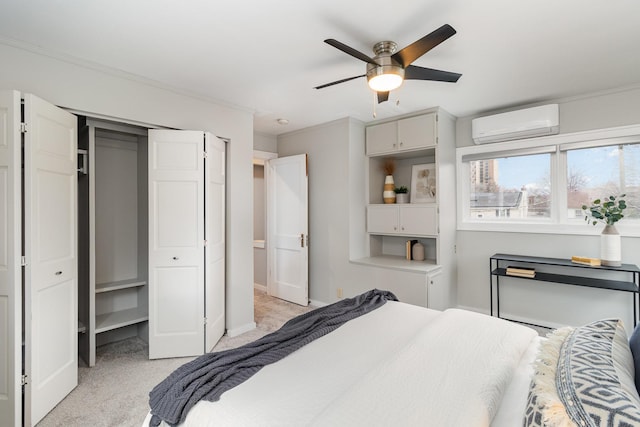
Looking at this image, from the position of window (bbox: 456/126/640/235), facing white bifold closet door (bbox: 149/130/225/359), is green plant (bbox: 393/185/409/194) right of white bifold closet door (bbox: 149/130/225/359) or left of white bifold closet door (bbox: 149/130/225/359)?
right

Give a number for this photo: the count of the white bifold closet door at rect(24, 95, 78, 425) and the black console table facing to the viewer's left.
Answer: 0

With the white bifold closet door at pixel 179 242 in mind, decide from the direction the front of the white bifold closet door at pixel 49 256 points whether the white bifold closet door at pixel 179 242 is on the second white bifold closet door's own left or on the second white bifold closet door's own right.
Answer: on the second white bifold closet door's own left

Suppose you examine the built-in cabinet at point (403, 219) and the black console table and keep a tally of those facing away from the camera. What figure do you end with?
0

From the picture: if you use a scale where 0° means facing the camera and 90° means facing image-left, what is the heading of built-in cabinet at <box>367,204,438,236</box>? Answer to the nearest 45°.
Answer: approximately 45°

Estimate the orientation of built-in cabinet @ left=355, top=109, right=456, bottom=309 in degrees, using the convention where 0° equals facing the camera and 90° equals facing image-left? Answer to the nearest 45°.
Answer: approximately 45°

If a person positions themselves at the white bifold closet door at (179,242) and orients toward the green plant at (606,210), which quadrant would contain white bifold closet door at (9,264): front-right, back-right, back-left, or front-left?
back-right

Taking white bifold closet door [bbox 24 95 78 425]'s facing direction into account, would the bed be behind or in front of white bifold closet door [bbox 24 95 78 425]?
in front

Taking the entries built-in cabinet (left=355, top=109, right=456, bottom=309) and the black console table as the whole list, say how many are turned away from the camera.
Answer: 0

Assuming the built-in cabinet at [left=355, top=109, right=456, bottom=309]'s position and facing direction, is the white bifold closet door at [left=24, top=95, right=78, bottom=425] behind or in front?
in front

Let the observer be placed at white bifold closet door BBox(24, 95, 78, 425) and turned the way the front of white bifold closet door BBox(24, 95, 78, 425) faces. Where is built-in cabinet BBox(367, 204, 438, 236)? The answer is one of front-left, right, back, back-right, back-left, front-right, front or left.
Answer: front-left

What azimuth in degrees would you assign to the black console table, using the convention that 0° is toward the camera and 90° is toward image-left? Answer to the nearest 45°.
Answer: approximately 0°
